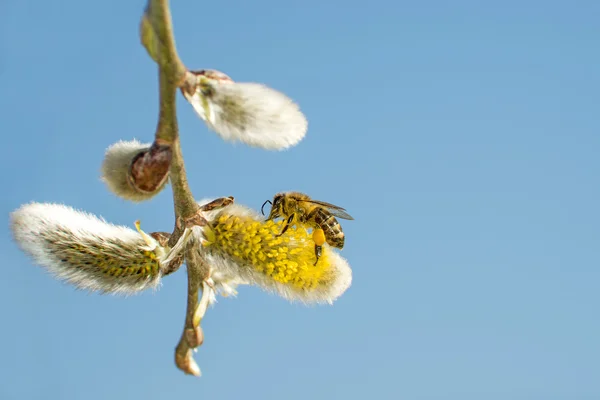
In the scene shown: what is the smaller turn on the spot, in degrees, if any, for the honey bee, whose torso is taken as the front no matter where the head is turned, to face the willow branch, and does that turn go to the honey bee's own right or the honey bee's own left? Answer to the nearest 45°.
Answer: approximately 45° to the honey bee's own left

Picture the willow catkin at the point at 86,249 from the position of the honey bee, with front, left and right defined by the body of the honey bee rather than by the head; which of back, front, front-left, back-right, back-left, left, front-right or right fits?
front

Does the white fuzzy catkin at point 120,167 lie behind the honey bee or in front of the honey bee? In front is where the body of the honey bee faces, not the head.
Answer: in front

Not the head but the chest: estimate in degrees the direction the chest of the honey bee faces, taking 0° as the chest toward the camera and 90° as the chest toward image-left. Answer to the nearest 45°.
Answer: approximately 90°
